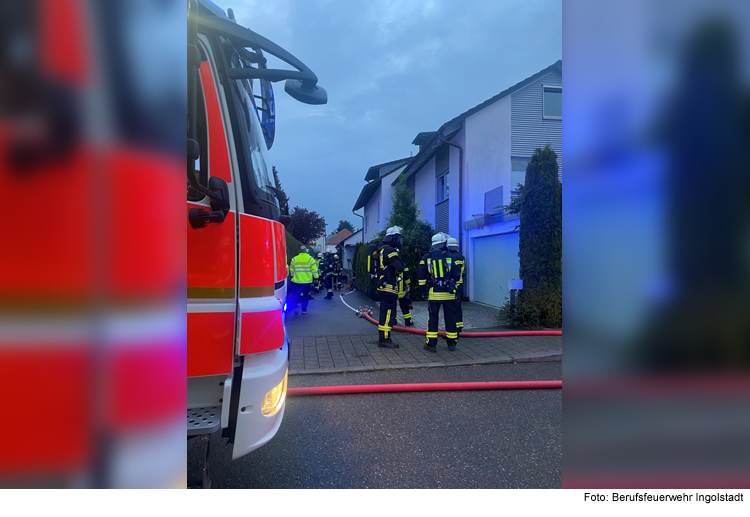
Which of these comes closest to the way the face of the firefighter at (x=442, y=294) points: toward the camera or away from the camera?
away from the camera

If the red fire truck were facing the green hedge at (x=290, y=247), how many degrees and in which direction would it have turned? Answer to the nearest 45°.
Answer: approximately 90° to its left

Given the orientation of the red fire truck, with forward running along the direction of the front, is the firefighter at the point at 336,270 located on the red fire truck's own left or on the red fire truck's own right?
on the red fire truck's own left

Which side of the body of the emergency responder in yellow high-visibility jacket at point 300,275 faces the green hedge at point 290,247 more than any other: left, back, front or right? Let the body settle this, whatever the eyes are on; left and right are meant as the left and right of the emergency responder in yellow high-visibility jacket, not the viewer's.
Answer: front

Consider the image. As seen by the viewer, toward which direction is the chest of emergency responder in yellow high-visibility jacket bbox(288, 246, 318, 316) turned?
away from the camera

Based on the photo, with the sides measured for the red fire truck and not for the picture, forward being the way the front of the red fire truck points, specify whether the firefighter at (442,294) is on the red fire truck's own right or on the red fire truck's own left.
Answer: on the red fire truck's own left

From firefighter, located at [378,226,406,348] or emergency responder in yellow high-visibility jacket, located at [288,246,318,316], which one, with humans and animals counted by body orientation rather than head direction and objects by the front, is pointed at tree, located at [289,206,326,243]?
emergency responder in yellow high-visibility jacket, located at [288,246,318,316]
